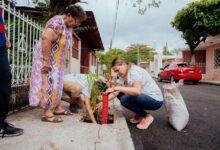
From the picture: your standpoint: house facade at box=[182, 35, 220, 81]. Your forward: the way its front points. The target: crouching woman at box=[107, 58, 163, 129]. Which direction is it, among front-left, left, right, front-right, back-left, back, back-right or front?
front-left

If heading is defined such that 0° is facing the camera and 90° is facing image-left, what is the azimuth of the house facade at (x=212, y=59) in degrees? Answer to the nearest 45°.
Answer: approximately 45°

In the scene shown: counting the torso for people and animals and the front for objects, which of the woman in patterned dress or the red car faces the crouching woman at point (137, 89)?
the woman in patterned dress

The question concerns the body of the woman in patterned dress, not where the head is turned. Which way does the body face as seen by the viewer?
to the viewer's right

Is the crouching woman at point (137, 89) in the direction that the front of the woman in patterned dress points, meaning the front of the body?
yes

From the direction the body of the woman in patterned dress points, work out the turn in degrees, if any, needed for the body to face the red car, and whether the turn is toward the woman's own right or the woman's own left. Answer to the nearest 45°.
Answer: approximately 45° to the woman's own left

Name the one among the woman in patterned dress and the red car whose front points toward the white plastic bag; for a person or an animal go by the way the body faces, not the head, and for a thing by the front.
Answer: the woman in patterned dress

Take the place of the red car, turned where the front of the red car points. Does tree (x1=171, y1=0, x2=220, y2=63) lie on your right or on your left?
on your right

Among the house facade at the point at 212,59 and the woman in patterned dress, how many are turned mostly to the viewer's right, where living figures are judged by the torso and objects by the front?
1
